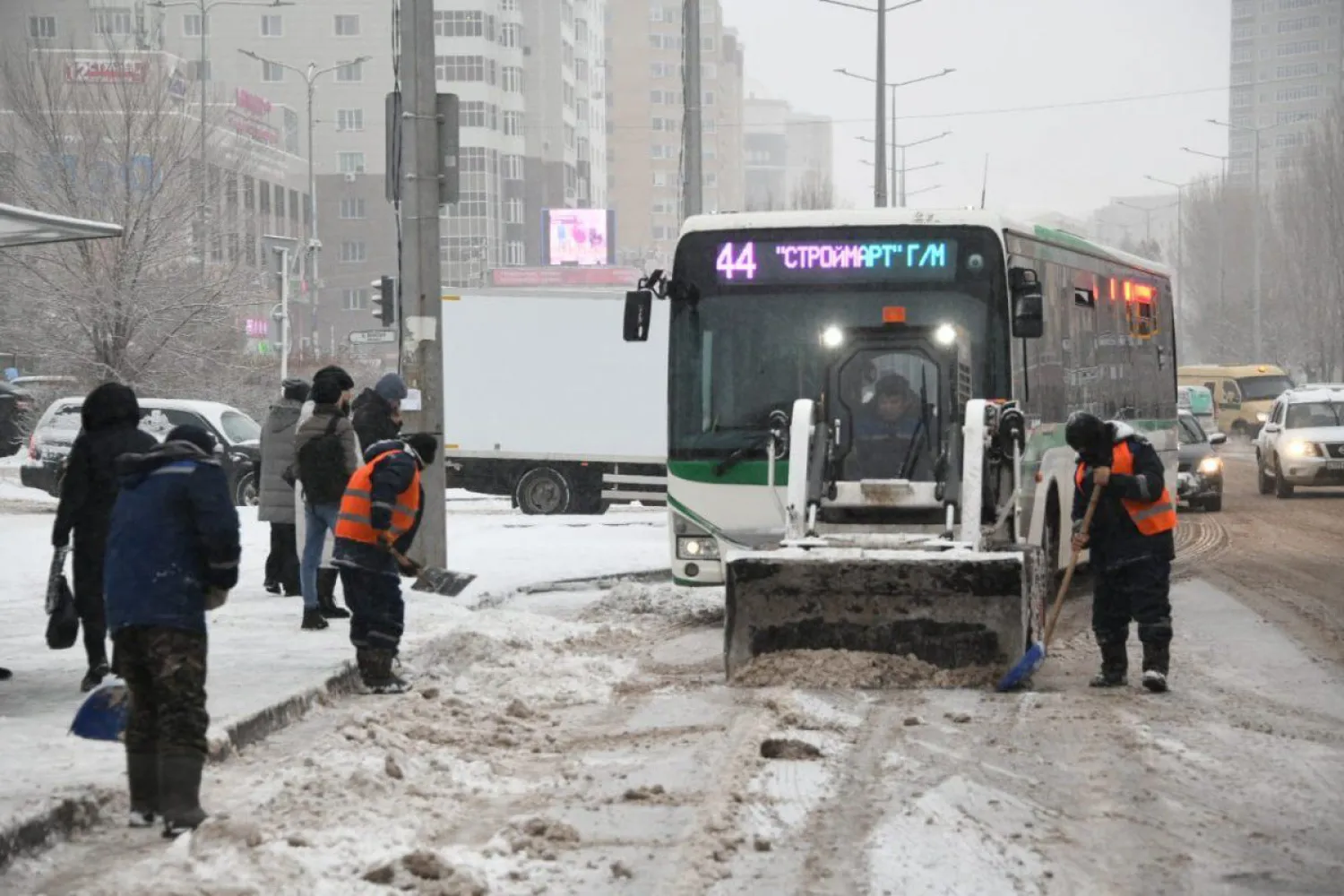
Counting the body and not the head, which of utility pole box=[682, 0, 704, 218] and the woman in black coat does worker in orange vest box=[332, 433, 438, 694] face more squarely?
the utility pole

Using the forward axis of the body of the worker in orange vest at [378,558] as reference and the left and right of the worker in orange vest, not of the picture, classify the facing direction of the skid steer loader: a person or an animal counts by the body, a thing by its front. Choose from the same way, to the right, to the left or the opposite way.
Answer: to the right

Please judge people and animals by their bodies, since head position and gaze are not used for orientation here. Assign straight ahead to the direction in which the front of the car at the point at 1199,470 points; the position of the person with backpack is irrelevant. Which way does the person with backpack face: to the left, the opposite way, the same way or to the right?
the opposite way

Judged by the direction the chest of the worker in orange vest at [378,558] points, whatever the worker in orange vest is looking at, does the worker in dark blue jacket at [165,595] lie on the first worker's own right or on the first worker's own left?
on the first worker's own right

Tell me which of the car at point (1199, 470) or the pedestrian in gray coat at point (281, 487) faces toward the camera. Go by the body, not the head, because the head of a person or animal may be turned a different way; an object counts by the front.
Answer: the car

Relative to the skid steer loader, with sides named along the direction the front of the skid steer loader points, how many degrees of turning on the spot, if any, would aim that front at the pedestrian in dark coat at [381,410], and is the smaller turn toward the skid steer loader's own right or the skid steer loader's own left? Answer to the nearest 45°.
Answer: approximately 90° to the skid steer loader's own right

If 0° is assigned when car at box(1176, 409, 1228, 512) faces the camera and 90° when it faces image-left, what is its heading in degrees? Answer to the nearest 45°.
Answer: approximately 0°

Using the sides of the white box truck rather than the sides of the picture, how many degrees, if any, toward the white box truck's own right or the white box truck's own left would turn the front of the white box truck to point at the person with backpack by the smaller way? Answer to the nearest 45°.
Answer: approximately 90° to the white box truck's own right

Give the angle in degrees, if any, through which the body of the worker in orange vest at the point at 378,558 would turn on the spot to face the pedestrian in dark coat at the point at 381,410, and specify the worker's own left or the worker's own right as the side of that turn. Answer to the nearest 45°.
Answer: approximately 90° to the worker's own left

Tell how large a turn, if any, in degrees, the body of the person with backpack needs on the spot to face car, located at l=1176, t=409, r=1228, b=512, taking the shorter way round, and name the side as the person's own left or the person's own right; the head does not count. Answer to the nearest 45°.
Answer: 0° — they already face it

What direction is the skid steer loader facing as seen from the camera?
toward the camera

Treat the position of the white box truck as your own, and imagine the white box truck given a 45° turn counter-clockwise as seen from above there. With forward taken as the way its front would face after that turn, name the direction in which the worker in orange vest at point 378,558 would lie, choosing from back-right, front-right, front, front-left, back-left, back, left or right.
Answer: back-right

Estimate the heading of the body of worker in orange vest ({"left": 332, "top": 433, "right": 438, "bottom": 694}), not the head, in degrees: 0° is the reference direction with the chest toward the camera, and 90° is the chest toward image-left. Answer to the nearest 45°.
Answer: approximately 270°
